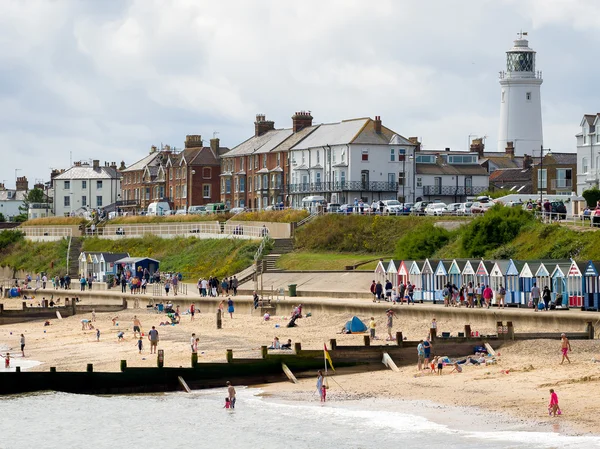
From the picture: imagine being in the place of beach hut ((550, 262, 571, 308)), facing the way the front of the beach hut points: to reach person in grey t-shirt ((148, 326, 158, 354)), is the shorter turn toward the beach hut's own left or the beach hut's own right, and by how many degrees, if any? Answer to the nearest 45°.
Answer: approximately 45° to the beach hut's own right

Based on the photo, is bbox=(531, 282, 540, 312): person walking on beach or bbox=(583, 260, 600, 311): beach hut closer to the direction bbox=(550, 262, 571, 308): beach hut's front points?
the person walking on beach

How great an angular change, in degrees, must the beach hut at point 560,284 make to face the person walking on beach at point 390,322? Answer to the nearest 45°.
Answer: approximately 45° to its right

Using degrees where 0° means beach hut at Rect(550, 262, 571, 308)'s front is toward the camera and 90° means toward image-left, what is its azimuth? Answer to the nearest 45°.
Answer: approximately 45°

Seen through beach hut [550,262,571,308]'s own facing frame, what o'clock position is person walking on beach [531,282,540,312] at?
The person walking on beach is roughly at 1 o'clock from the beach hut.

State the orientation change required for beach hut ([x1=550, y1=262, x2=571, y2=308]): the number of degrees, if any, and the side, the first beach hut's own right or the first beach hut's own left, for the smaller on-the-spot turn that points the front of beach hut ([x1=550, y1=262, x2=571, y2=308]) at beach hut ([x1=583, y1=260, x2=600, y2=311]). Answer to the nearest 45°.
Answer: approximately 90° to the first beach hut's own left

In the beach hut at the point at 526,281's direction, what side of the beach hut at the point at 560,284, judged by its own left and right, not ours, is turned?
right

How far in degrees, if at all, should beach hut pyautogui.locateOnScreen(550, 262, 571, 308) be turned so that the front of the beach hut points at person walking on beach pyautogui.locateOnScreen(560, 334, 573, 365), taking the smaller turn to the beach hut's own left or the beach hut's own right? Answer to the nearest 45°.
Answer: approximately 45° to the beach hut's own left

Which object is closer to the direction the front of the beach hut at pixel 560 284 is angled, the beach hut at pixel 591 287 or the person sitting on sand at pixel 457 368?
the person sitting on sand

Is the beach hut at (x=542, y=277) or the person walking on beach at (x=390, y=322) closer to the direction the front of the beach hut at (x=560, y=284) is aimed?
the person walking on beach
